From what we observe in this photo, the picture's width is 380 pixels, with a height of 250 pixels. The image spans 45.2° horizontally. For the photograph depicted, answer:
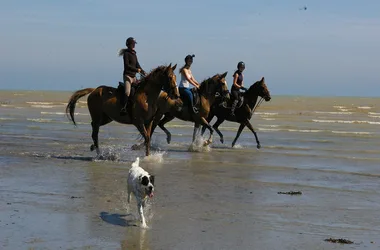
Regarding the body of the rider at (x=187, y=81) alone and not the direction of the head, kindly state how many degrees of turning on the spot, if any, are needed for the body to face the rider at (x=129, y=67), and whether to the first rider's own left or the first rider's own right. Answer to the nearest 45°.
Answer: approximately 135° to the first rider's own right

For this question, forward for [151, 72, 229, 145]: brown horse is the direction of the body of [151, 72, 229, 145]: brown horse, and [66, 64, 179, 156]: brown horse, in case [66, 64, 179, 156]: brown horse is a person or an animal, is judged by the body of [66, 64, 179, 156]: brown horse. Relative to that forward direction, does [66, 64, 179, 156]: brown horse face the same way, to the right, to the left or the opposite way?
the same way

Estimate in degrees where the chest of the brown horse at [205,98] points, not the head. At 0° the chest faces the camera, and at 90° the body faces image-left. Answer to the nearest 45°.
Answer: approximately 270°

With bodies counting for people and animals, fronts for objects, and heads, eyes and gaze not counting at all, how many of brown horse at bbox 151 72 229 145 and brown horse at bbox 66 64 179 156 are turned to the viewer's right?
2

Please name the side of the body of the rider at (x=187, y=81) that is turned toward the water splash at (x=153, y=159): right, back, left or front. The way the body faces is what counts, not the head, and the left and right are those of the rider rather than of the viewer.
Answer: right

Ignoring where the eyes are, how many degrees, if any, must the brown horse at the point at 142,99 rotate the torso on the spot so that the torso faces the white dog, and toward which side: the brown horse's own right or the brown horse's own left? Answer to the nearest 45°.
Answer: approximately 90° to the brown horse's own right

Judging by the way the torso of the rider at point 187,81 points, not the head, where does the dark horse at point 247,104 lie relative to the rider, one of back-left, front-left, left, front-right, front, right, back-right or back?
front-left

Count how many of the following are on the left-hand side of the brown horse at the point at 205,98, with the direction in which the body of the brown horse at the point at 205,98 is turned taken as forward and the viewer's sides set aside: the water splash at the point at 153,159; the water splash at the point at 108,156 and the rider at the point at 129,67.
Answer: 0

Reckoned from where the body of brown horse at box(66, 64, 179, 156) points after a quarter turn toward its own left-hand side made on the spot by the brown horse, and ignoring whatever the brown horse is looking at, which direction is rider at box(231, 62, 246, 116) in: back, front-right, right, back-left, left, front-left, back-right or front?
front-right

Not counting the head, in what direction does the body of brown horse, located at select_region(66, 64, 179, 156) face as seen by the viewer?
to the viewer's right

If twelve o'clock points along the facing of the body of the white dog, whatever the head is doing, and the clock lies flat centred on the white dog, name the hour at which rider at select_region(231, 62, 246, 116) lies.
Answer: The rider is roughly at 8 o'clock from the white dog.

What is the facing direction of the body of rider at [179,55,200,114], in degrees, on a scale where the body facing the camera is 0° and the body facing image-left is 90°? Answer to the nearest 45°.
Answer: approximately 270°

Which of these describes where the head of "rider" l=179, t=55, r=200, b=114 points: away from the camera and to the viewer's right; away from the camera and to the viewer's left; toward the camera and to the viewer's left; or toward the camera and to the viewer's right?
toward the camera and to the viewer's right
